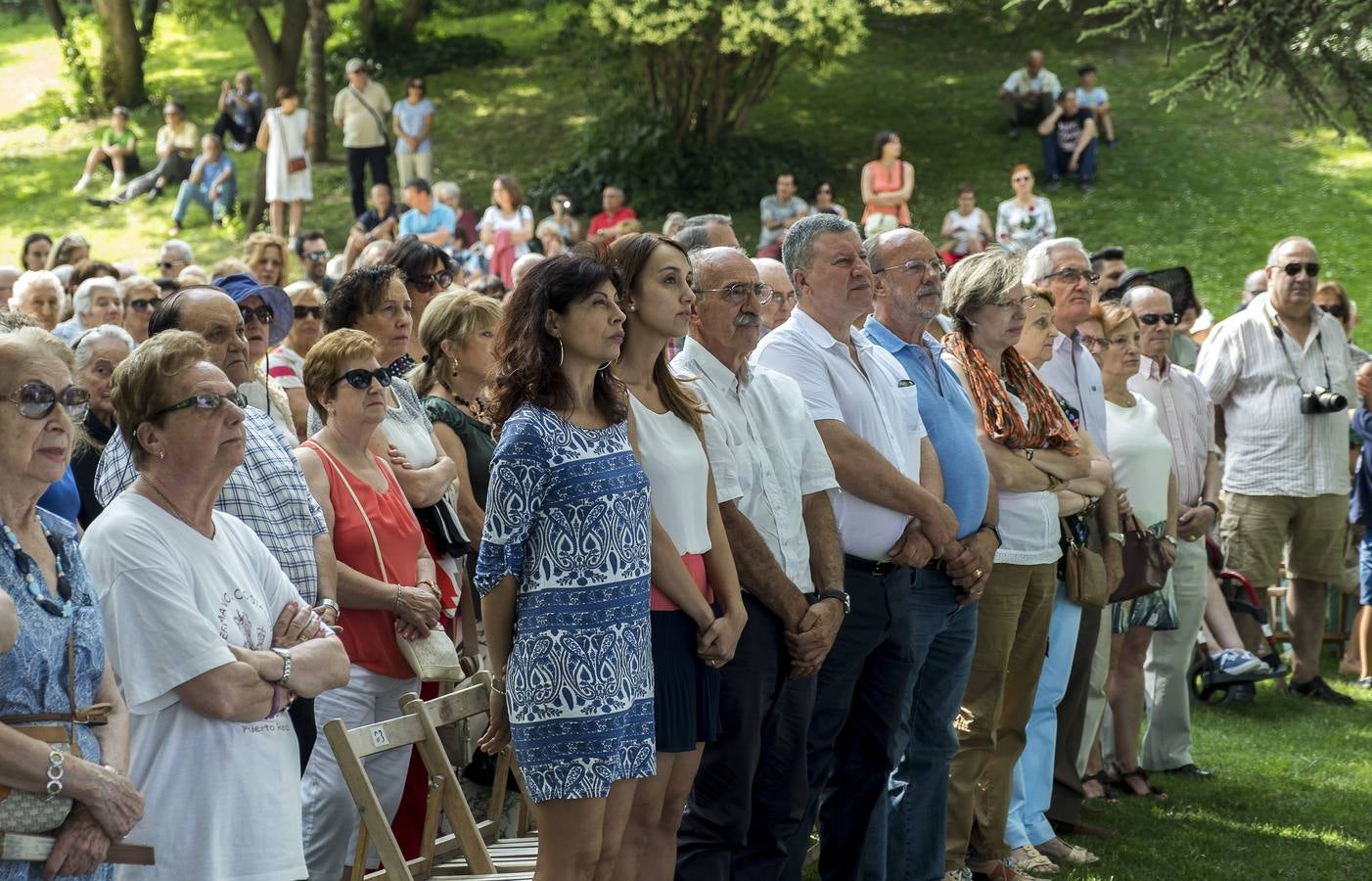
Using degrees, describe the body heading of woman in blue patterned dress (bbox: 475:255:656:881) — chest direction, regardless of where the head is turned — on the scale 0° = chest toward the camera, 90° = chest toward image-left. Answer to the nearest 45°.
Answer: approximately 315°

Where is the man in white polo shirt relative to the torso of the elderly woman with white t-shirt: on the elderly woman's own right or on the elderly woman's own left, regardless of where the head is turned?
on the elderly woman's own left

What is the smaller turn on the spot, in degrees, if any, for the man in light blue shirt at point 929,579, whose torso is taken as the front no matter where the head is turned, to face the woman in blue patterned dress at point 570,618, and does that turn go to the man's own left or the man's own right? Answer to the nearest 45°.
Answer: approximately 90° to the man's own right

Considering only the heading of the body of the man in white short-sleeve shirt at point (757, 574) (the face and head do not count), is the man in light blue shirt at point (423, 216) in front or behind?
behind
